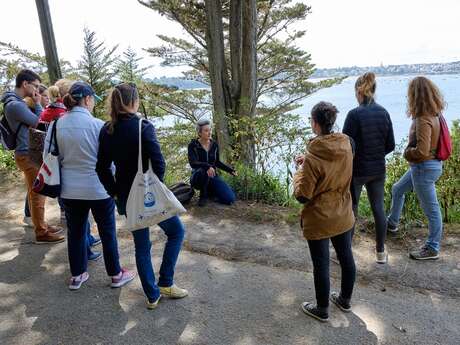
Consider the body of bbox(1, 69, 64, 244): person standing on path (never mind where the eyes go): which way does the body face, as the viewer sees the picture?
to the viewer's right

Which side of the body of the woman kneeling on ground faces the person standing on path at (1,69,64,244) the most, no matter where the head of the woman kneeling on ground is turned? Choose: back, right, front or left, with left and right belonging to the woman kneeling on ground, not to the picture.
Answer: right

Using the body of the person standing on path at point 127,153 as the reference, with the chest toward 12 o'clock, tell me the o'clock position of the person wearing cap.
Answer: The person wearing cap is roughly at 9 o'clock from the person standing on path.

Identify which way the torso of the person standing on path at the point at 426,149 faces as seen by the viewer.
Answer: to the viewer's left

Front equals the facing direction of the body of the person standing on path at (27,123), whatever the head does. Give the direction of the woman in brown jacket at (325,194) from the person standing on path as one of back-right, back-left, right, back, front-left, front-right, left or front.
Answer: front-right

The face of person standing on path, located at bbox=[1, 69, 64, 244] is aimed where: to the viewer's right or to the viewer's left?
to the viewer's right

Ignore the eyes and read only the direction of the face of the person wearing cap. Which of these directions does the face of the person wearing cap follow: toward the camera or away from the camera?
away from the camera
